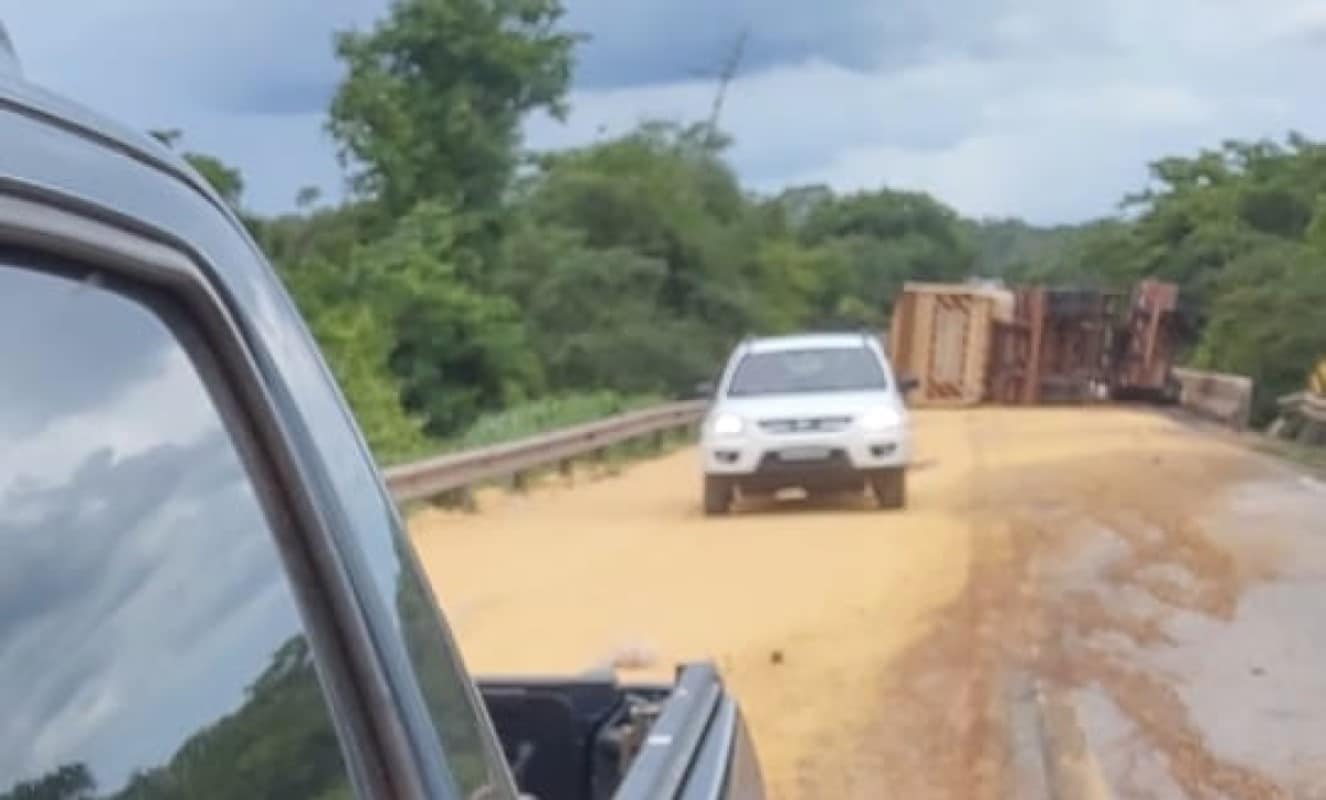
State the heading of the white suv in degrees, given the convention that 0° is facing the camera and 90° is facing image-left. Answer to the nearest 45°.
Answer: approximately 0°
